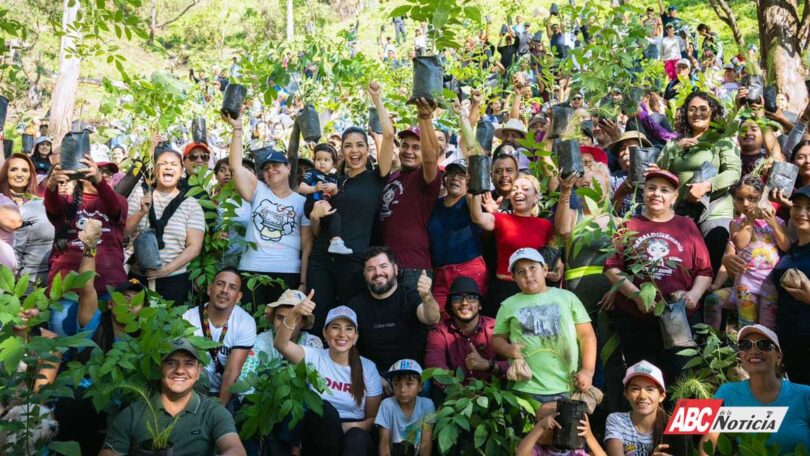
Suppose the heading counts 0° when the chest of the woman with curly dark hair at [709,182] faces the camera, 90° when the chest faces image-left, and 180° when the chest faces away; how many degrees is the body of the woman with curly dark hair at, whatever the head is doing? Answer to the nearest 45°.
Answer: approximately 45°

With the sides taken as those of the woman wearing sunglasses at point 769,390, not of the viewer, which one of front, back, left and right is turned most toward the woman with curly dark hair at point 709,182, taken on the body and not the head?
back

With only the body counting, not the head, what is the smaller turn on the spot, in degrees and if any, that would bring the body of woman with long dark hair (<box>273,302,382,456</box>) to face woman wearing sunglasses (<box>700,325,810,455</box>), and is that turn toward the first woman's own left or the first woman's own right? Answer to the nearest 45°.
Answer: approximately 45° to the first woman's own left

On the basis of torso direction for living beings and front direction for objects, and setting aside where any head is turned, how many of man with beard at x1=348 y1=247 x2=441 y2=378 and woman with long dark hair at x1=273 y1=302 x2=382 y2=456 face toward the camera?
2

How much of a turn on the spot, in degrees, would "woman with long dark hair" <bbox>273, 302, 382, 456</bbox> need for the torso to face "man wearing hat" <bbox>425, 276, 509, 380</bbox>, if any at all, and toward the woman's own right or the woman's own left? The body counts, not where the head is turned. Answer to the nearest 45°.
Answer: approximately 90° to the woman's own left

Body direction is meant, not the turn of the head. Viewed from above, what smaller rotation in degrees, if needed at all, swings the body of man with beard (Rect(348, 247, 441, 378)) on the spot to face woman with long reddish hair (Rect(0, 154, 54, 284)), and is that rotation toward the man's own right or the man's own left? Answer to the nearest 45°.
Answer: approximately 90° to the man's own right
